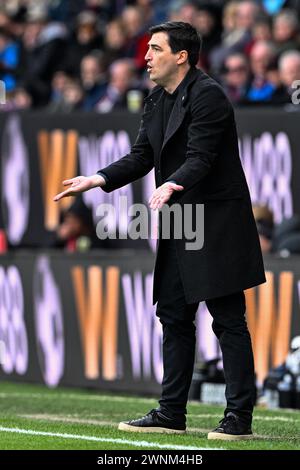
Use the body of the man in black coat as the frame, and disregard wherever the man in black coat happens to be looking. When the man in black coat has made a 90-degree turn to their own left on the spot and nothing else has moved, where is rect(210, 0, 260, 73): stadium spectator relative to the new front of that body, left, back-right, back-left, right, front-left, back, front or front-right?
back-left

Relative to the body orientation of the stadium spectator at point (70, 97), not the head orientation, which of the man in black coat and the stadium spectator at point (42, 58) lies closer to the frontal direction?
the man in black coat

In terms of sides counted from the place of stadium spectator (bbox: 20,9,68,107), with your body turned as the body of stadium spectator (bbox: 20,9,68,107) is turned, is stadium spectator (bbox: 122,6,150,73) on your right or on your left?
on your left

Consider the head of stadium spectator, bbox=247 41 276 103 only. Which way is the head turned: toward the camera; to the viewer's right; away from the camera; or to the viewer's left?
toward the camera

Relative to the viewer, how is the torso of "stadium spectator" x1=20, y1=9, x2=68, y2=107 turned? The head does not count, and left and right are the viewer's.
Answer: facing the viewer and to the left of the viewer

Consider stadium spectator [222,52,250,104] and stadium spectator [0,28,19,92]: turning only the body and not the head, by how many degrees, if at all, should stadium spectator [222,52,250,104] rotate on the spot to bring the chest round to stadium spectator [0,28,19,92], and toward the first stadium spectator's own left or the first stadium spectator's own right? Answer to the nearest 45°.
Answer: approximately 135° to the first stadium spectator's own right

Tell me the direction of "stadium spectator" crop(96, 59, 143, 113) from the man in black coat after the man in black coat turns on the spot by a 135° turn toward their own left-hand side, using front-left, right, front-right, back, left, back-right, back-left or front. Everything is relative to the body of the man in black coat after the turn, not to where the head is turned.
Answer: left

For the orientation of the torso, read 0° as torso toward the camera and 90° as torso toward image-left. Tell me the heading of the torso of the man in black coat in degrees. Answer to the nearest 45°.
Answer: approximately 45°

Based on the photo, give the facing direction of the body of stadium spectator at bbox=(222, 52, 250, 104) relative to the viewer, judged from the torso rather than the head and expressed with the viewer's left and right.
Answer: facing the viewer

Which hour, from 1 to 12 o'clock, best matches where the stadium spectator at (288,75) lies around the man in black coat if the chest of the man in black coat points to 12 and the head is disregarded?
The stadium spectator is roughly at 5 o'clock from the man in black coat.

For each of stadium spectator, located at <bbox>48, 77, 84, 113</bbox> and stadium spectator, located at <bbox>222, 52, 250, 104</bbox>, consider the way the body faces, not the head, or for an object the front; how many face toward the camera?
2

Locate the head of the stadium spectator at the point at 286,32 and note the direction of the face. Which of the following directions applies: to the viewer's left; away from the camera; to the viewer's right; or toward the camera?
toward the camera

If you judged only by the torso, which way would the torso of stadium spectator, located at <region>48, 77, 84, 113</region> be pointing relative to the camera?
toward the camera

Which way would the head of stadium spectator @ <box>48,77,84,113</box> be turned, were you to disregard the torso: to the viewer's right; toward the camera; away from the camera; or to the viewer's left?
toward the camera

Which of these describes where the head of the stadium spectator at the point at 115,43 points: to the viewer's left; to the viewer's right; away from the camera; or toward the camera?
toward the camera

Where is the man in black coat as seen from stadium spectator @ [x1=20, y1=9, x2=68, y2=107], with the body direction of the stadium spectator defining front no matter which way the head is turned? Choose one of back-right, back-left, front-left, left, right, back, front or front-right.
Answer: front-left

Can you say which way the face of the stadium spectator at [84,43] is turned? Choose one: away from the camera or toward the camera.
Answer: toward the camera
